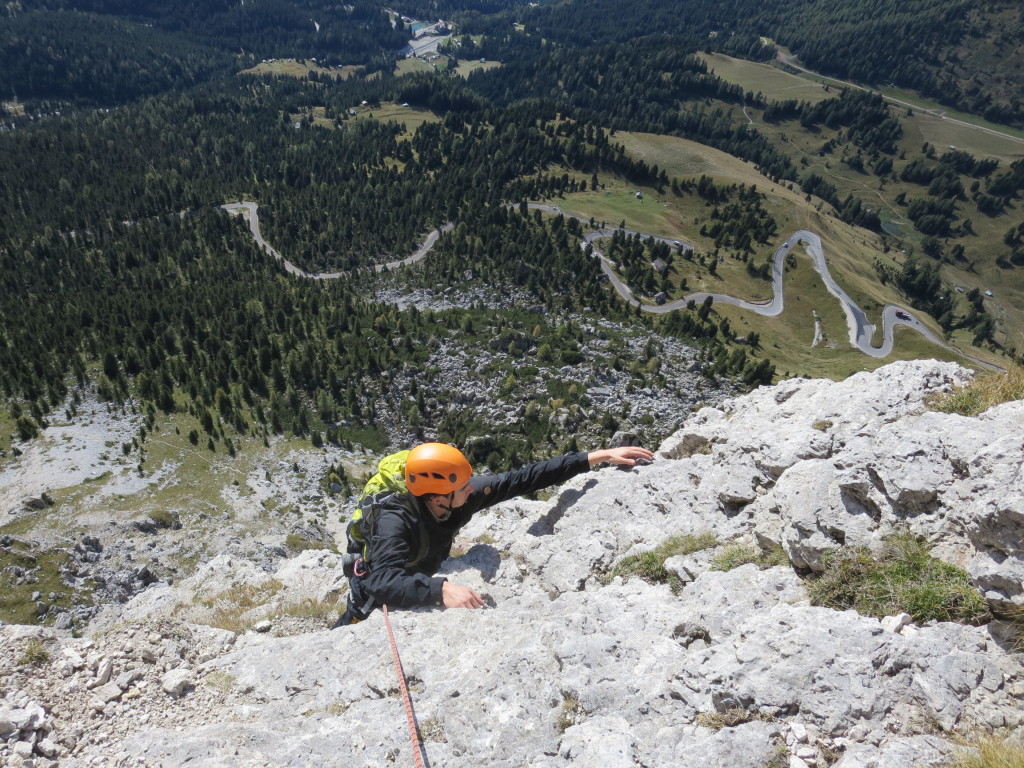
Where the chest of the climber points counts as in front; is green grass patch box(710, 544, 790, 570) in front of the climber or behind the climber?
in front

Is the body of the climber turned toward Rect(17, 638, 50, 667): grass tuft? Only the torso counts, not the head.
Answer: no

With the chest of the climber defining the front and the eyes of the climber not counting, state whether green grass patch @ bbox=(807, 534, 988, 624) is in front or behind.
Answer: in front

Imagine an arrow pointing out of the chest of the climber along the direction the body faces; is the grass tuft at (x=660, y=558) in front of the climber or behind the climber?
in front

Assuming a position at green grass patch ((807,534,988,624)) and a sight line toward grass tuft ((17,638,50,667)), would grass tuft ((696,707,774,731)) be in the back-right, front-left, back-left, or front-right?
front-left
